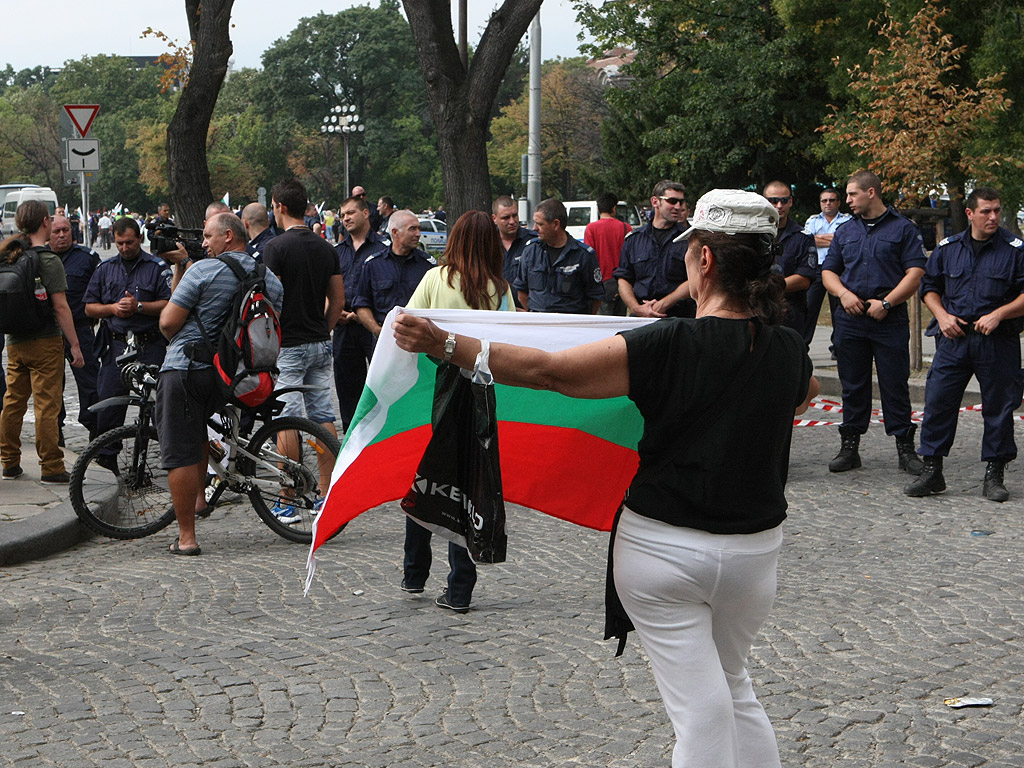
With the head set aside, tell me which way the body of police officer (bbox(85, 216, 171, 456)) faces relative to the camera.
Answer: toward the camera

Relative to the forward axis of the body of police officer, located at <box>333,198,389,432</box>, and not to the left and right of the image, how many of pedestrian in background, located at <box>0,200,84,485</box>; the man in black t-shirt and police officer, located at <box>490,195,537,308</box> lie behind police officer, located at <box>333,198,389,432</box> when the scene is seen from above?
1

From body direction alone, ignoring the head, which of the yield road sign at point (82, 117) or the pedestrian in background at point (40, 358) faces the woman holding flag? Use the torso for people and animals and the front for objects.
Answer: the yield road sign

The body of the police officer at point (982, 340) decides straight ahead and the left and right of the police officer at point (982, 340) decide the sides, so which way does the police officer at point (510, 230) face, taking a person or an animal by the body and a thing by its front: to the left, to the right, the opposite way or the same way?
the same way

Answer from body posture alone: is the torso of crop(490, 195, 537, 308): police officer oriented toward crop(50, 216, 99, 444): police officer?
no

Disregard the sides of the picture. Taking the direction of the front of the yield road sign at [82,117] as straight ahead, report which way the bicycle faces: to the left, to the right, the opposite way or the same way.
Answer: to the right

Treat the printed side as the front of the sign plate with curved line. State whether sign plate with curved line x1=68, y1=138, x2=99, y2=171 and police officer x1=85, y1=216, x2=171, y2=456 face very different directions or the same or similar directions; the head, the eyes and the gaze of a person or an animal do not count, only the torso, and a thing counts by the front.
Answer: same or similar directions

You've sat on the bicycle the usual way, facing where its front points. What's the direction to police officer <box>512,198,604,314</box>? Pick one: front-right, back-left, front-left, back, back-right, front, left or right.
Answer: back-right

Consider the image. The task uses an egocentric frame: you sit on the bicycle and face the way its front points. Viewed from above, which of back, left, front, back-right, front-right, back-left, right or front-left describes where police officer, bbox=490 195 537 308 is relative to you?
back-right

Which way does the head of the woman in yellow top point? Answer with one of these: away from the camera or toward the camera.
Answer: away from the camera

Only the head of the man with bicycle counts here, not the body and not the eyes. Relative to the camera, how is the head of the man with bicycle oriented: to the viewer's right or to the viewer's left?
to the viewer's left

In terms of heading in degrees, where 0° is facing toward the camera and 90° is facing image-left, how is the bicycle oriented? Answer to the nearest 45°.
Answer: approximately 90°

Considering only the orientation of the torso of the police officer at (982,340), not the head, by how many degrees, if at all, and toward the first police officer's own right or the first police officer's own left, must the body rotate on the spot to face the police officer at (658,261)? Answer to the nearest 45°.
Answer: approximately 90° to the first police officer's own right

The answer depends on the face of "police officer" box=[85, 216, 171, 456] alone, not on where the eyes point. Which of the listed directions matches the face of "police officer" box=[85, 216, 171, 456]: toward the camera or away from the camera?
toward the camera

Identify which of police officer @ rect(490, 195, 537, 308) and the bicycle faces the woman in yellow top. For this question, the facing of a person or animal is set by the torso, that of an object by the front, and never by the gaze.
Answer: the police officer

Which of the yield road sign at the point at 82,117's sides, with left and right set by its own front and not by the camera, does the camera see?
front

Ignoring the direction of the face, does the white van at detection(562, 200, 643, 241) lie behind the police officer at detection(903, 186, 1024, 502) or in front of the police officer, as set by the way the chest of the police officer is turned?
behind

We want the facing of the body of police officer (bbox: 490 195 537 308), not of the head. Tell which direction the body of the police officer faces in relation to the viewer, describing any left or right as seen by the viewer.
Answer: facing the viewer
